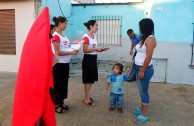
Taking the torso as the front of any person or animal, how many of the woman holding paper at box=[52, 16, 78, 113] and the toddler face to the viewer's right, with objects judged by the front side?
1

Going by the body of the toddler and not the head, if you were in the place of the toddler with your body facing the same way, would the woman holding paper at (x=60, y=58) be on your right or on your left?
on your right

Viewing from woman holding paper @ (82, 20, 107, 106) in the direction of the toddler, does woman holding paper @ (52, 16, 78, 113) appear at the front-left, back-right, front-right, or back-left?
back-right

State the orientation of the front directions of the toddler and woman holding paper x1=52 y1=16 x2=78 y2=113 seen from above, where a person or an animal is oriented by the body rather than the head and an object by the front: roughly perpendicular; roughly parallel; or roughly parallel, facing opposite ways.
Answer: roughly perpendicular

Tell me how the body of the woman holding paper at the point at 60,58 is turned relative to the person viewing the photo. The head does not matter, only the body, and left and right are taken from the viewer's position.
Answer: facing to the right of the viewer

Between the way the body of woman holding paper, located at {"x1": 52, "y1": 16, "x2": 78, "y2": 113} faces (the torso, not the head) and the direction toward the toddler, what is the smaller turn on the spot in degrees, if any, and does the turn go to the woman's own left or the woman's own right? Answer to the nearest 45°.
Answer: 0° — they already face them

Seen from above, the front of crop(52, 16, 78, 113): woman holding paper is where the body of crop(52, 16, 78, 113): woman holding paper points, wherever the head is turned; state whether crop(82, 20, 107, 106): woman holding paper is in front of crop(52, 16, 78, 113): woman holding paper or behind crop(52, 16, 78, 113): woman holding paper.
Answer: in front
